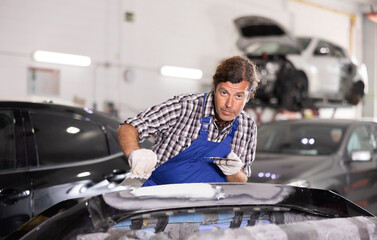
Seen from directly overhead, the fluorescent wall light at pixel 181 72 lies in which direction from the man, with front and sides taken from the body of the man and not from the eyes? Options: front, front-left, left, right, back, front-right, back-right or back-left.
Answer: back

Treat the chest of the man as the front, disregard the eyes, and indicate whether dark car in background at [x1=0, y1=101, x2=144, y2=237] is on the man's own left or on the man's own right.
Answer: on the man's own right

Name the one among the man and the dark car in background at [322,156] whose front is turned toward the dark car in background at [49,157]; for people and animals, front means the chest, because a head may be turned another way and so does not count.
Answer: the dark car in background at [322,156]

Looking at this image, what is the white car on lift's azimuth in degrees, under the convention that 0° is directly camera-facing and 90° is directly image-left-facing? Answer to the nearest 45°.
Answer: approximately 45°

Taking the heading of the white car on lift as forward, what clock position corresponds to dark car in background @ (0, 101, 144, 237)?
The dark car in background is roughly at 11 o'clock from the white car on lift.

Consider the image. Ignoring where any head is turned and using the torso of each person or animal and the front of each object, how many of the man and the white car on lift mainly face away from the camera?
0

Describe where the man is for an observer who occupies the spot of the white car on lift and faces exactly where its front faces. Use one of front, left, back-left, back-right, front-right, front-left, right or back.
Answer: front-left
